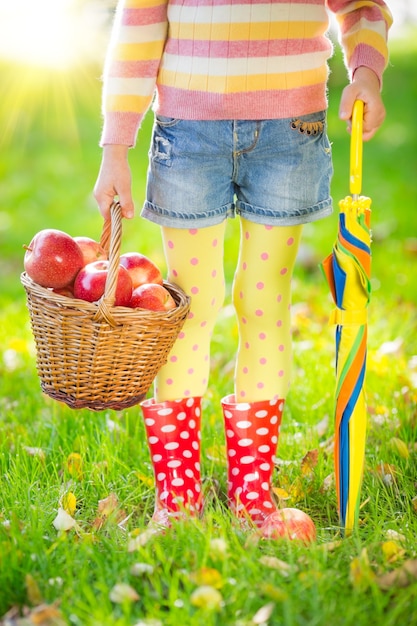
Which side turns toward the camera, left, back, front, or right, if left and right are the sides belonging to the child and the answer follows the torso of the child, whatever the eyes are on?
front

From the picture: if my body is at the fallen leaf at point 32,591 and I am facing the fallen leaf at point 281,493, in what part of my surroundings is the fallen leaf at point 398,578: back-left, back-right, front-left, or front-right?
front-right

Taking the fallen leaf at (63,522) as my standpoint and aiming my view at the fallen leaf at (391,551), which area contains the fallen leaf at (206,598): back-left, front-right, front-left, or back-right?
front-right

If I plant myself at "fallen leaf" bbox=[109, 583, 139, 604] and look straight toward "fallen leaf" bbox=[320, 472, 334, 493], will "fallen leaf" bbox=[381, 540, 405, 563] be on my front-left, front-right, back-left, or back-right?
front-right

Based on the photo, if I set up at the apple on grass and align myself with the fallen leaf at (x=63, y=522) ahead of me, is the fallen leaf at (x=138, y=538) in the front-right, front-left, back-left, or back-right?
front-left

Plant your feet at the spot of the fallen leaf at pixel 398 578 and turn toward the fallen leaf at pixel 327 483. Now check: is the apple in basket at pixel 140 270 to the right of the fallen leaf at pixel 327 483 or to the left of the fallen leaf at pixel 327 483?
left
